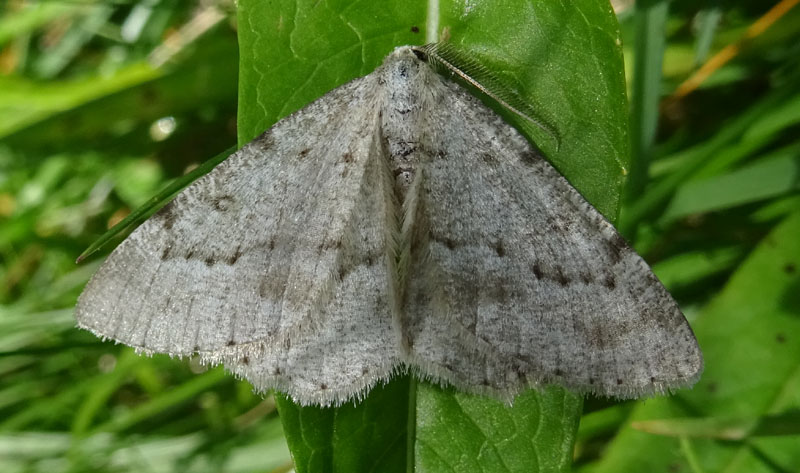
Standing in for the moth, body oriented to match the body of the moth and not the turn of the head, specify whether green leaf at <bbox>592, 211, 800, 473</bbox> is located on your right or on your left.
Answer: on your right

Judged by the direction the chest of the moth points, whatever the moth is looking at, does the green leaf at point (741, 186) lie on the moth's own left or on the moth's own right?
on the moth's own right

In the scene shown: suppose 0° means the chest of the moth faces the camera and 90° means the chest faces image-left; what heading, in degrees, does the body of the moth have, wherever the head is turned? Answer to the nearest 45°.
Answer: approximately 180°
